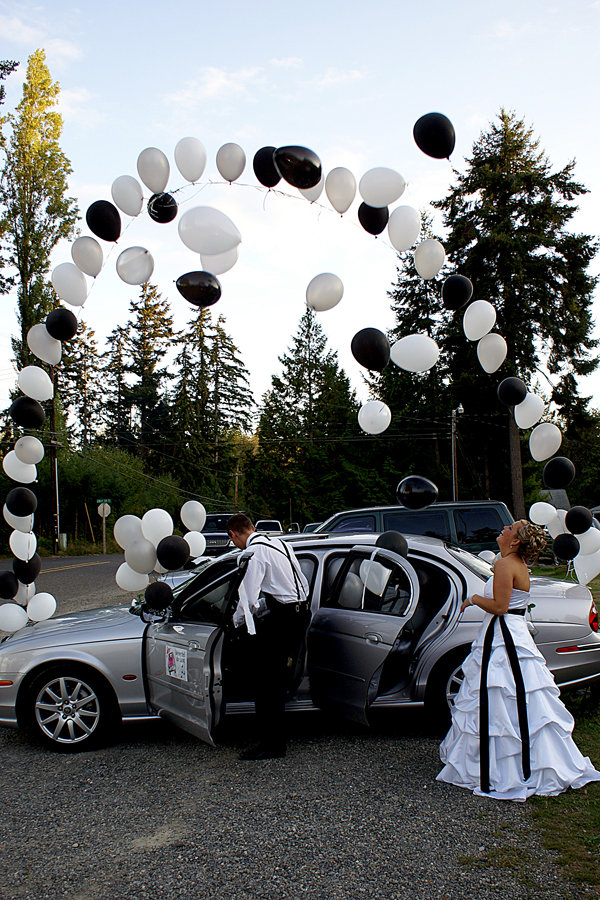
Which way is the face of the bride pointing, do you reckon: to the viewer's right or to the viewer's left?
to the viewer's left

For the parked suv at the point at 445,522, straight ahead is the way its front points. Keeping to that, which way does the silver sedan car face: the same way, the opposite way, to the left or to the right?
the same way

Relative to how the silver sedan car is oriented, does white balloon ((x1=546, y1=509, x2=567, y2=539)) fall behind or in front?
behind

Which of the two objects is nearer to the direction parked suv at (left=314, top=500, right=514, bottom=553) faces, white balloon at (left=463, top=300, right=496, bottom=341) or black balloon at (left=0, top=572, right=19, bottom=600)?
the black balloon

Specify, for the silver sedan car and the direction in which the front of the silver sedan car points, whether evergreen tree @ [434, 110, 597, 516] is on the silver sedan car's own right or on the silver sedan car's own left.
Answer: on the silver sedan car's own right

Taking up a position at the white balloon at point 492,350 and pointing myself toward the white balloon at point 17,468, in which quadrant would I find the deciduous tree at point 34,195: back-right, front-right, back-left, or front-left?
front-right

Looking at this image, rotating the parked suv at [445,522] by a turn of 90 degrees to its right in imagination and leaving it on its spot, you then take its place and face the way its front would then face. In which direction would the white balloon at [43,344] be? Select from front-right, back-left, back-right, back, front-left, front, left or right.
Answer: back-left

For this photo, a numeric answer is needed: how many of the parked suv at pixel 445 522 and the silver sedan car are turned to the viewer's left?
2

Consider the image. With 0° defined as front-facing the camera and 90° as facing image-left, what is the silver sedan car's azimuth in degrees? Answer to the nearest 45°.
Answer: approximately 90°

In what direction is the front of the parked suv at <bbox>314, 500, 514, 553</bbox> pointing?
to the viewer's left
